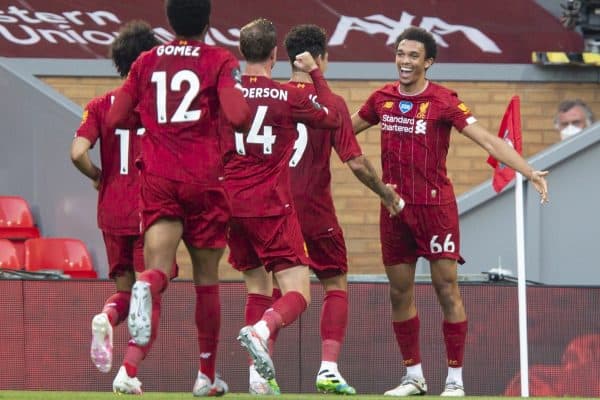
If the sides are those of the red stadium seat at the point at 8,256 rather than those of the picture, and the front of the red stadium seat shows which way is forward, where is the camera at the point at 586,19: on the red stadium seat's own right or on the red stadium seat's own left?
on the red stadium seat's own left

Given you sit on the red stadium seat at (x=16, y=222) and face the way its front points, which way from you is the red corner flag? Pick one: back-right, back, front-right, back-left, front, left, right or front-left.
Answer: front-left

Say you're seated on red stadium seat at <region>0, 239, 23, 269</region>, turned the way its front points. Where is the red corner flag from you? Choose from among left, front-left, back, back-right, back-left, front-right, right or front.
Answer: front-left

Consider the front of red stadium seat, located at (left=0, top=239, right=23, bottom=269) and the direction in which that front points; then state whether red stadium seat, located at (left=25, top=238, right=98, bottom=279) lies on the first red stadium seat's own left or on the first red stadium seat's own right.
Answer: on the first red stadium seat's own left

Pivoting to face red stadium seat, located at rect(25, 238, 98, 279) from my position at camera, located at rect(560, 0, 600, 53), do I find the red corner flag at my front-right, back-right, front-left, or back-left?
front-left

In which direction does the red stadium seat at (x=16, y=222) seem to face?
toward the camera

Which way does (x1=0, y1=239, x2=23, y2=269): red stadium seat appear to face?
toward the camera
